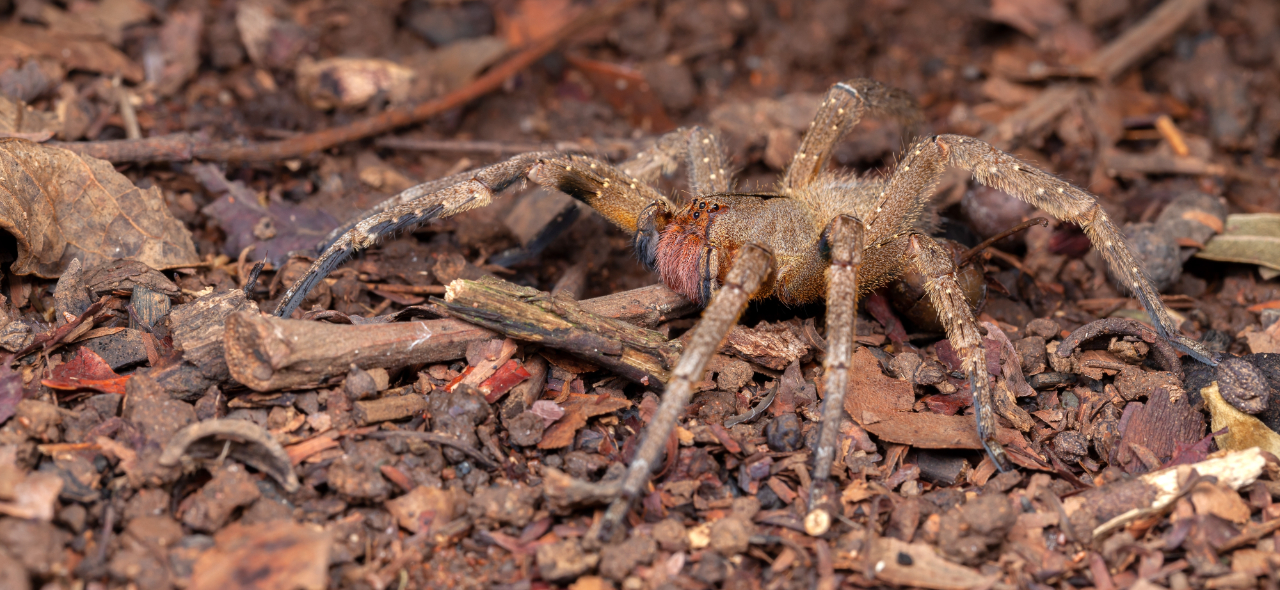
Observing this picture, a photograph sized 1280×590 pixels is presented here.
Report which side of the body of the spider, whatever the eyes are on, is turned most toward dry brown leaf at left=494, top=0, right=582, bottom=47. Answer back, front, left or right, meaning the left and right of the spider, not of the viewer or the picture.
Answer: right

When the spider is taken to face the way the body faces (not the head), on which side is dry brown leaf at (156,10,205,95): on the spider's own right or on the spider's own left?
on the spider's own right

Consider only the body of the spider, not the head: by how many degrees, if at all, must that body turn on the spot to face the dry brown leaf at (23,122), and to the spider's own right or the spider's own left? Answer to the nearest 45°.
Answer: approximately 45° to the spider's own right

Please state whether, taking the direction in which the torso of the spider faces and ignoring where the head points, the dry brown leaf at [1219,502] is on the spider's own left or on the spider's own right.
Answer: on the spider's own left

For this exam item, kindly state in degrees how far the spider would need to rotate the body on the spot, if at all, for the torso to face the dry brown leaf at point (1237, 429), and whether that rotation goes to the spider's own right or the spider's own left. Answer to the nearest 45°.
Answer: approximately 135° to the spider's own left

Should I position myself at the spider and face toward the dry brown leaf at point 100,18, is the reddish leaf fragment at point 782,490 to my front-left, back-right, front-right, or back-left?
back-left

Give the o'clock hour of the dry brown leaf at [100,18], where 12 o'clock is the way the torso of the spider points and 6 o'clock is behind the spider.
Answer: The dry brown leaf is roughly at 2 o'clock from the spider.

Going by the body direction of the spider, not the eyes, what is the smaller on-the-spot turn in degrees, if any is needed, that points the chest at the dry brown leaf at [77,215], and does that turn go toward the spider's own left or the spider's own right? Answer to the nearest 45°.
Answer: approximately 45° to the spider's own right

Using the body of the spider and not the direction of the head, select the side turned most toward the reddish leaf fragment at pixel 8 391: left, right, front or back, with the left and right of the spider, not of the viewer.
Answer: front

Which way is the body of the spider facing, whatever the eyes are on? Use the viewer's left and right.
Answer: facing the viewer and to the left of the viewer

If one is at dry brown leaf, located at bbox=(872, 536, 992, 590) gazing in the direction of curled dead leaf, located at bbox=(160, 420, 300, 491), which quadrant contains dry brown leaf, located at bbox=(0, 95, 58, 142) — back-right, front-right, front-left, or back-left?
front-right

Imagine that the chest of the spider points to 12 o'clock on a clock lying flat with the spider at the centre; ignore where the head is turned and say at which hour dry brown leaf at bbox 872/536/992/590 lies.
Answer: The dry brown leaf is roughly at 9 o'clock from the spider.
